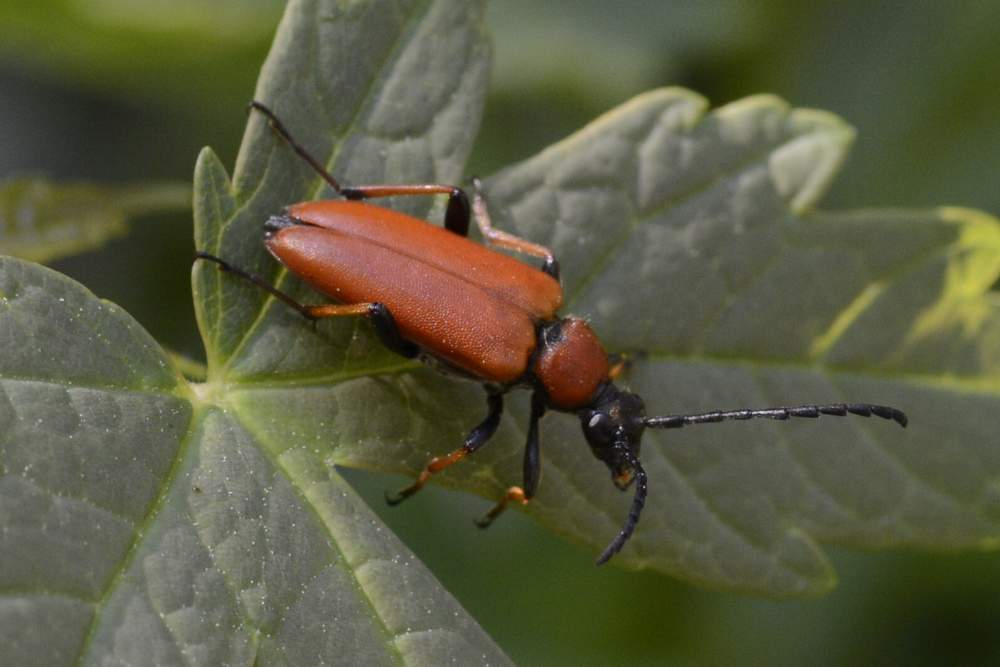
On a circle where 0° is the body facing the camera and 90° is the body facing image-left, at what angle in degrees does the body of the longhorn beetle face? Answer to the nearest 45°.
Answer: approximately 315°

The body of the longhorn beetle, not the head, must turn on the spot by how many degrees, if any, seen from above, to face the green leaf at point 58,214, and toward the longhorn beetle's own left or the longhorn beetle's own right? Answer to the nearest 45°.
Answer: approximately 135° to the longhorn beetle's own right

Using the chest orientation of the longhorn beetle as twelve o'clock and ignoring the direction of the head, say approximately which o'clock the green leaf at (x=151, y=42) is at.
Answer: The green leaf is roughly at 6 o'clock from the longhorn beetle.
